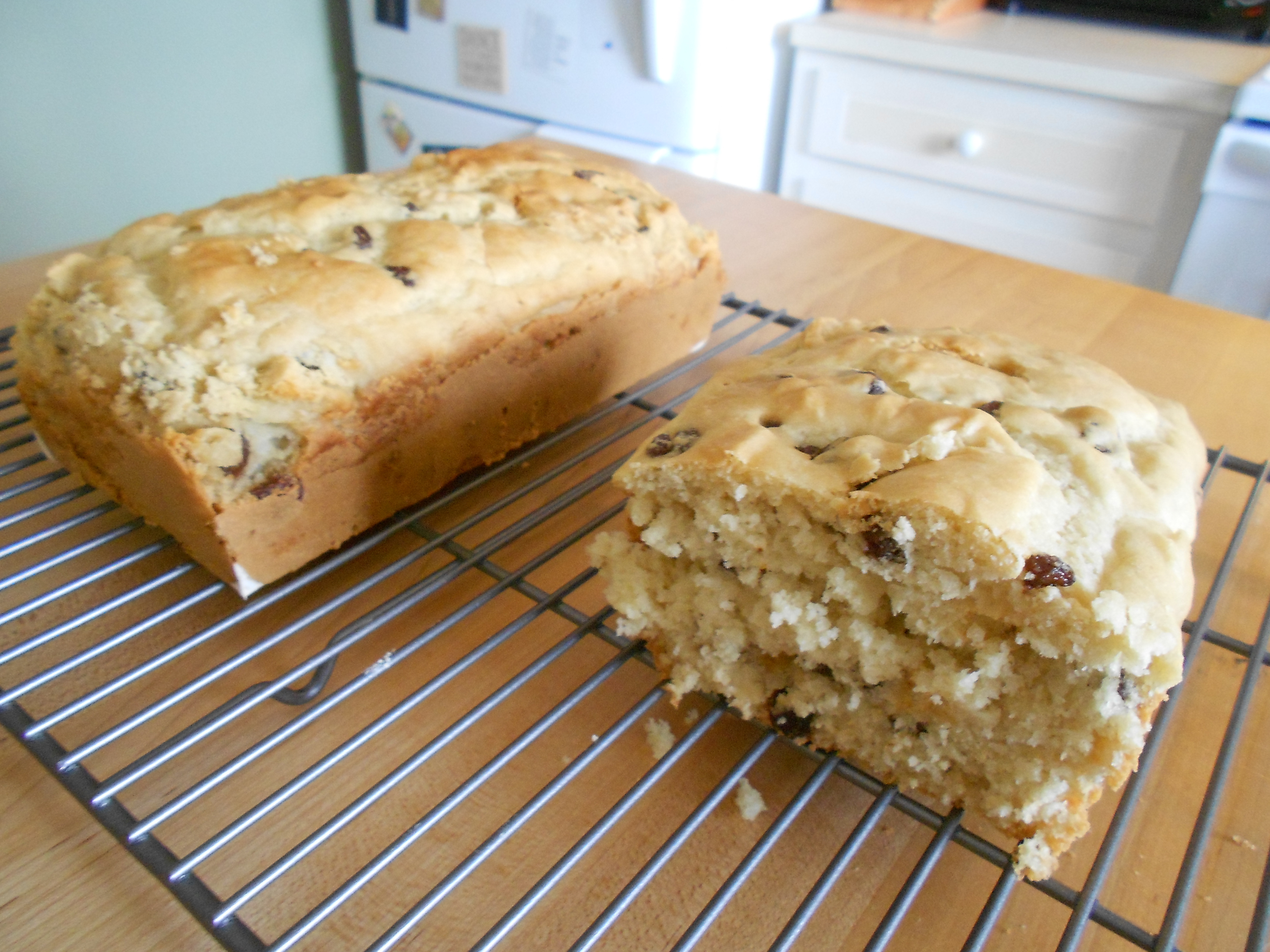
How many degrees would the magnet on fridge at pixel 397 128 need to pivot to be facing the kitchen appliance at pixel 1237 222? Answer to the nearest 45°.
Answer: approximately 45° to its left

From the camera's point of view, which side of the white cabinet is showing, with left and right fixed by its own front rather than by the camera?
front

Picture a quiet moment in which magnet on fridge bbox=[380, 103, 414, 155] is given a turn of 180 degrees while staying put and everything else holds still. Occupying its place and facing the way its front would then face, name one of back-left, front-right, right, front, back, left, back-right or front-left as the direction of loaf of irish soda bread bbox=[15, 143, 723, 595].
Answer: back

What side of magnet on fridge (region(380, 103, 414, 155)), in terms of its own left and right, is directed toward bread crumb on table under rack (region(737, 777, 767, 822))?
front

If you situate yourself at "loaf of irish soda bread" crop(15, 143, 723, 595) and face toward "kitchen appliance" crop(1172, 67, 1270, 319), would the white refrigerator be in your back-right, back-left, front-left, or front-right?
front-left

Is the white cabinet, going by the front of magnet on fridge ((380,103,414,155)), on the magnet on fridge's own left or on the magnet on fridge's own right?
on the magnet on fridge's own left

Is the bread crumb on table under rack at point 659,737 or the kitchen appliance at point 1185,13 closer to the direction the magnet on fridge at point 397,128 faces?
the bread crumb on table under rack

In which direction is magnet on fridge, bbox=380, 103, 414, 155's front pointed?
toward the camera

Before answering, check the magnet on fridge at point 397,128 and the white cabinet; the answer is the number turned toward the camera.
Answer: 2

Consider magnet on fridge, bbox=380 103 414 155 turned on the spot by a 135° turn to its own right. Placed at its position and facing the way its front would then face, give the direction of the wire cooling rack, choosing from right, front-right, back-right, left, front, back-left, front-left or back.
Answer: back-left

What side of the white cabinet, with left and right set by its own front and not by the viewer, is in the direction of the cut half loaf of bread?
front

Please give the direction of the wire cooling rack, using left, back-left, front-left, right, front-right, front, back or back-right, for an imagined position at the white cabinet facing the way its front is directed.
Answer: front

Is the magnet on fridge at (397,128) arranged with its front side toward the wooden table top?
yes

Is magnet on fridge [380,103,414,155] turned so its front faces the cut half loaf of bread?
yes
